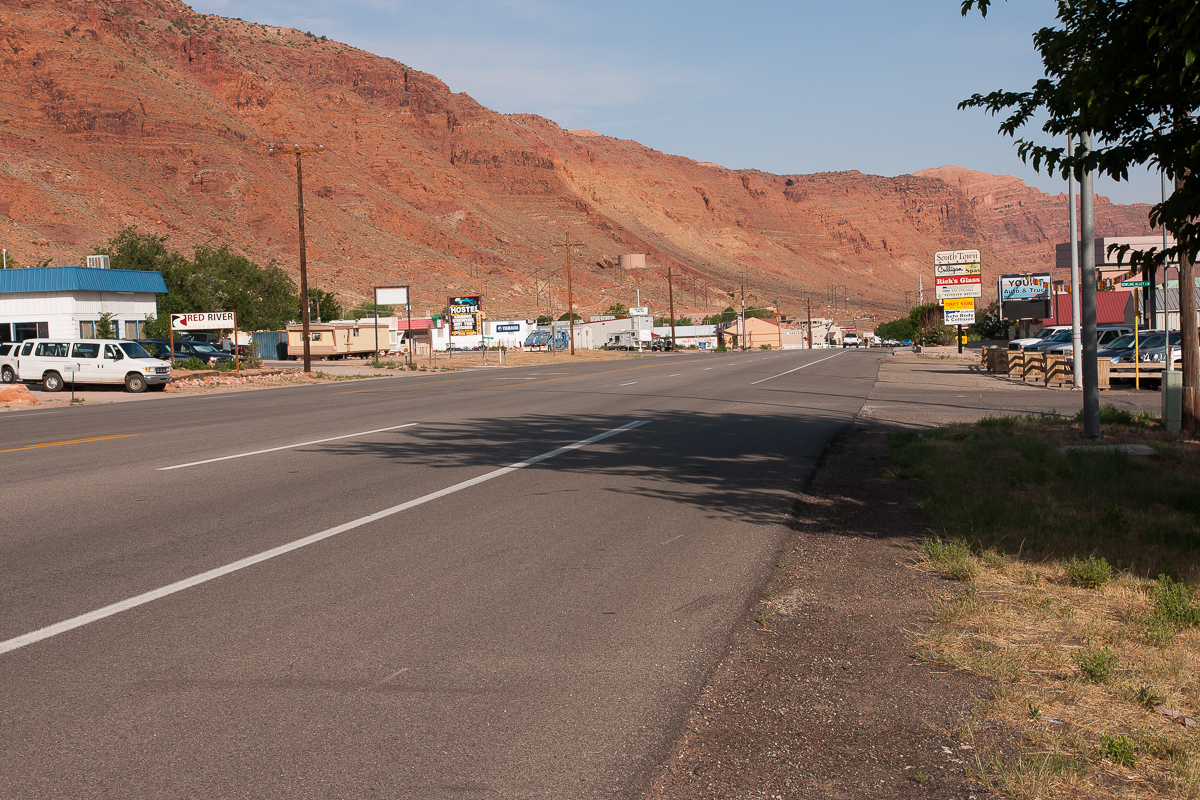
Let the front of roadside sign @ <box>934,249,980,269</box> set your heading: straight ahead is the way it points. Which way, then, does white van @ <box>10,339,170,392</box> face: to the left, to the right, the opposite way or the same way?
to the left

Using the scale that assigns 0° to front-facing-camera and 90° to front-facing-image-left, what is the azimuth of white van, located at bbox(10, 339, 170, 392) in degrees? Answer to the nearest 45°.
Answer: approximately 315°

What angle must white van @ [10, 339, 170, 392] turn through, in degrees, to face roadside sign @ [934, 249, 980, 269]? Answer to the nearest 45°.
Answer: approximately 45° to its left

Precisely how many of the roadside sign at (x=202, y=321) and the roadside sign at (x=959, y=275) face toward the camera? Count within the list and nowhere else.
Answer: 2

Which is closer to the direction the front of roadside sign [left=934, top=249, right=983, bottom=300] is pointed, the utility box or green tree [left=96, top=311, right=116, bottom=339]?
the utility box

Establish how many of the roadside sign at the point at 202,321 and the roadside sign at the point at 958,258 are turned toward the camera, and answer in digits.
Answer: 2

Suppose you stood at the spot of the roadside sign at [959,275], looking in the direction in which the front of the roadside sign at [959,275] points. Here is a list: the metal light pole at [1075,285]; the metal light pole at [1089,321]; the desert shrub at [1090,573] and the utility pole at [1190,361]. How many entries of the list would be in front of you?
4

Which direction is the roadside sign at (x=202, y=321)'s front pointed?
toward the camera

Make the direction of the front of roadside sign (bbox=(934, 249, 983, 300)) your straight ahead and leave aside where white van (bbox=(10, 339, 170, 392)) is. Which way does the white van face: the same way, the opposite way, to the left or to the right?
to the left

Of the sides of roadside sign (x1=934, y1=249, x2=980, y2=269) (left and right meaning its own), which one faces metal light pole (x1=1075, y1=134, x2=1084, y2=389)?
front

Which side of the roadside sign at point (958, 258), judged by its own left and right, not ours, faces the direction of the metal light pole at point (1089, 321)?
front

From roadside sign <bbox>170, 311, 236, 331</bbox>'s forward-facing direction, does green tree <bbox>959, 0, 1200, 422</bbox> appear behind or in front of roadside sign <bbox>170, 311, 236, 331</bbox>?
in front

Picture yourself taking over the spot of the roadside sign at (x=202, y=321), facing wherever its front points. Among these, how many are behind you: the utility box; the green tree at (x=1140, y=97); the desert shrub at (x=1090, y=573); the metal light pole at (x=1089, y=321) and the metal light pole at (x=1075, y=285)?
0

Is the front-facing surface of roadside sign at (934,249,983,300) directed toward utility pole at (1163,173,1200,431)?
yes

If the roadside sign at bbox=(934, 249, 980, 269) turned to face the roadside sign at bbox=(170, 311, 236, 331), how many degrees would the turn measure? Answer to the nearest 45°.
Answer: approximately 45° to its right

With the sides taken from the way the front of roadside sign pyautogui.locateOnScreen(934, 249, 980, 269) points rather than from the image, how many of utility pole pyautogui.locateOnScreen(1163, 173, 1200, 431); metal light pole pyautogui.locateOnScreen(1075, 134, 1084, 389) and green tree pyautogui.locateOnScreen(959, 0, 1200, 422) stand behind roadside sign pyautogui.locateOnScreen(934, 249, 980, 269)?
0

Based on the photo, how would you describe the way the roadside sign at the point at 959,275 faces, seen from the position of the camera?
facing the viewer

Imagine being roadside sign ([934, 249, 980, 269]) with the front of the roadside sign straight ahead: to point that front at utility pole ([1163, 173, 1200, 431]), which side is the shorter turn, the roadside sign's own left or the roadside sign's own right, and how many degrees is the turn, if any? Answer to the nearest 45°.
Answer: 0° — it already faces it
